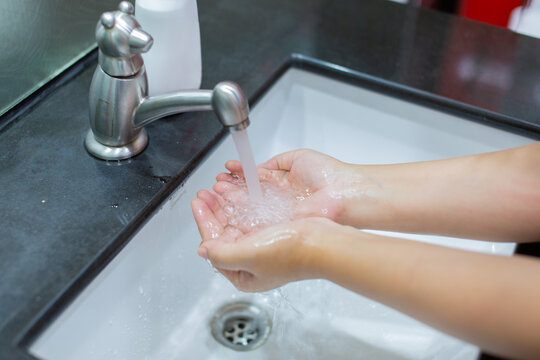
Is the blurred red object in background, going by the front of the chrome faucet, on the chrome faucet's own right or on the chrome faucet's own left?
on the chrome faucet's own left

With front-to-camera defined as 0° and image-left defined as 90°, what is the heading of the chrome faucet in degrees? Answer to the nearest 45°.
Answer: approximately 315°
